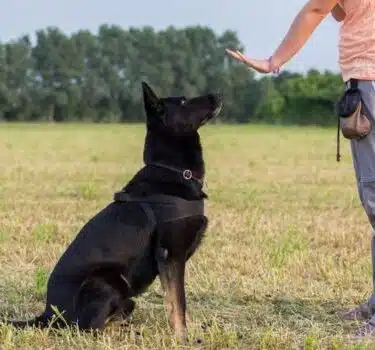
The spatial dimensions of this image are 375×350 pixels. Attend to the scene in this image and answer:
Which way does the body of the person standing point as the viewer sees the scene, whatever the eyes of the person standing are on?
to the viewer's left

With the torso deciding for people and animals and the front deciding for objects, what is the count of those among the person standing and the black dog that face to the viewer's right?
1

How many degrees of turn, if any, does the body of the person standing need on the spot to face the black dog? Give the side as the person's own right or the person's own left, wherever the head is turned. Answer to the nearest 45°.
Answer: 0° — they already face it

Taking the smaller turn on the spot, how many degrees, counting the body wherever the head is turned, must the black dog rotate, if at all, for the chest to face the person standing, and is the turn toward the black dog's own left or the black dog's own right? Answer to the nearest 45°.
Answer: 0° — it already faces them

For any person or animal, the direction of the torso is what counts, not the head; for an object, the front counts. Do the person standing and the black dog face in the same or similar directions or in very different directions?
very different directions

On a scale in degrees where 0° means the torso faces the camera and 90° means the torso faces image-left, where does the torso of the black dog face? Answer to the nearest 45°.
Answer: approximately 270°
